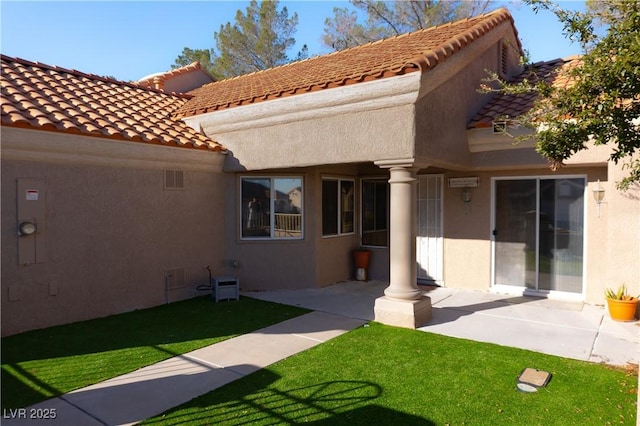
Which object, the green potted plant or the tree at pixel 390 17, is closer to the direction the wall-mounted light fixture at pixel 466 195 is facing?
the green potted plant

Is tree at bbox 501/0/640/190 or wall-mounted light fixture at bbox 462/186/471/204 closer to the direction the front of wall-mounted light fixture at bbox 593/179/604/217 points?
the tree

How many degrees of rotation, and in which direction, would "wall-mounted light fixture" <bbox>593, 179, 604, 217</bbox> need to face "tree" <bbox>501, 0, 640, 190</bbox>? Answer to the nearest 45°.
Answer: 0° — it already faces it

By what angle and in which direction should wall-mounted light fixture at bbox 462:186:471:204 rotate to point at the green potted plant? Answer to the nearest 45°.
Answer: approximately 45° to its left

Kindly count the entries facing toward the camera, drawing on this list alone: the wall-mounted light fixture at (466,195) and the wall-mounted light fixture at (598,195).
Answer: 2

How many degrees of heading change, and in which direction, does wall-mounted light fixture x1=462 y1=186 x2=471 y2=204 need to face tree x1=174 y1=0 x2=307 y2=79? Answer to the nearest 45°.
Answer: approximately 135° to its right

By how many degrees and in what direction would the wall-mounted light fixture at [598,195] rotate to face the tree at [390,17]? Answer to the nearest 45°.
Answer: approximately 135° to its right
